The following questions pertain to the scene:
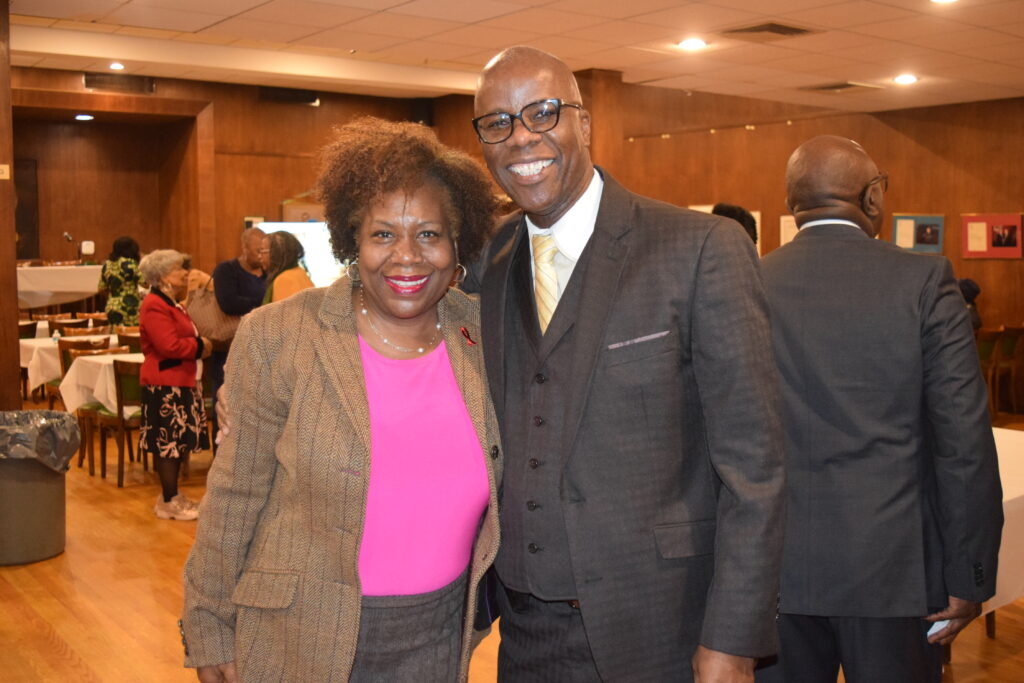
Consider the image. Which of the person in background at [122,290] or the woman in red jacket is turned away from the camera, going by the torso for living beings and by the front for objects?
the person in background

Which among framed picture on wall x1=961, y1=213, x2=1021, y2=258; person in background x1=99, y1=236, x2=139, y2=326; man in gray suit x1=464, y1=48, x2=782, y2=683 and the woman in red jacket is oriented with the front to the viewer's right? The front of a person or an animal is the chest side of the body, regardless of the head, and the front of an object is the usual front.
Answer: the woman in red jacket

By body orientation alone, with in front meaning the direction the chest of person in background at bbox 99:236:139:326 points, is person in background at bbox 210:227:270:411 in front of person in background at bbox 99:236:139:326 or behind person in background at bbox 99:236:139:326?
behind

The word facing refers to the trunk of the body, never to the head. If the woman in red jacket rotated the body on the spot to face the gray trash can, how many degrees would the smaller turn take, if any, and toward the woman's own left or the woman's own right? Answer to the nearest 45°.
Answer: approximately 135° to the woman's own right

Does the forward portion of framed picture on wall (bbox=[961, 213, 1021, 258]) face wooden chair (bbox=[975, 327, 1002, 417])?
yes

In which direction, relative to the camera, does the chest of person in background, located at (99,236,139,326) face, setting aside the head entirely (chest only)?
away from the camera

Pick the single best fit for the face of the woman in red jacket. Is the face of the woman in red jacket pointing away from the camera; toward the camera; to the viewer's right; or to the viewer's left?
to the viewer's right

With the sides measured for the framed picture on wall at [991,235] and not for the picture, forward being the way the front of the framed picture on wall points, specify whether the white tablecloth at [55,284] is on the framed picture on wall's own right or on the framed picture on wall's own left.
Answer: on the framed picture on wall's own right

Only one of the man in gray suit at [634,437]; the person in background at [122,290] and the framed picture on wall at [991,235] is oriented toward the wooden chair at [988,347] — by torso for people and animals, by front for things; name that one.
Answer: the framed picture on wall

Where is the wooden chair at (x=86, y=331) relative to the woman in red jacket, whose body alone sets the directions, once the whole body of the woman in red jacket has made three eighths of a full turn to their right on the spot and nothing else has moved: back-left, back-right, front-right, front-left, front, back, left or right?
back-right
